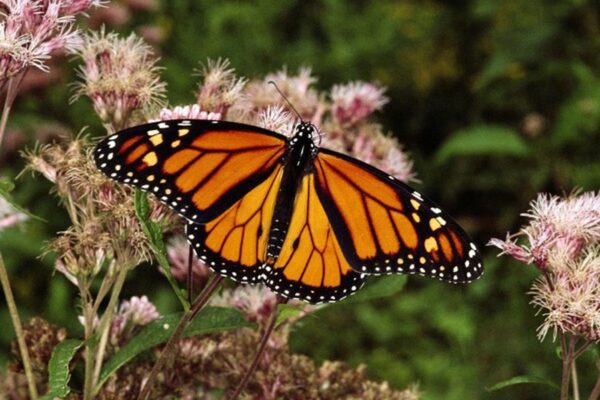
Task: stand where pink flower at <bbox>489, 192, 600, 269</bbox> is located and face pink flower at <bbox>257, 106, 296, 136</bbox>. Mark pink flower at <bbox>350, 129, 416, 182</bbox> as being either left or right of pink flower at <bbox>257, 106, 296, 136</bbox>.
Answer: right

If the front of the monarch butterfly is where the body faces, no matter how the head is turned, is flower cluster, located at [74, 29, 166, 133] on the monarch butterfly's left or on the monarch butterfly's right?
on the monarch butterfly's left

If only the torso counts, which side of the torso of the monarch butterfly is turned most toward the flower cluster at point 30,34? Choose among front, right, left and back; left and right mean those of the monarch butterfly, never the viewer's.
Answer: left

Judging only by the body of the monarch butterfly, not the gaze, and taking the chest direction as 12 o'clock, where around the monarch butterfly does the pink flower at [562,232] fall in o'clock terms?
The pink flower is roughly at 3 o'clock from the monarch butterfly.

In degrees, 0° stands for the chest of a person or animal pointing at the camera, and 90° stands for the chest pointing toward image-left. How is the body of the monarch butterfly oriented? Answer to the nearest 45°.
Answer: approximately 180°
